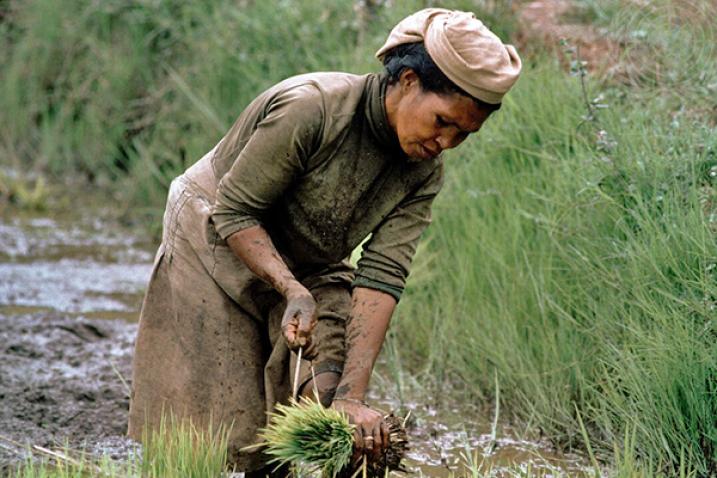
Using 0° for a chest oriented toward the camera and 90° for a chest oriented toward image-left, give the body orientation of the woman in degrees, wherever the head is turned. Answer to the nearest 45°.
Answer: approximately 315°

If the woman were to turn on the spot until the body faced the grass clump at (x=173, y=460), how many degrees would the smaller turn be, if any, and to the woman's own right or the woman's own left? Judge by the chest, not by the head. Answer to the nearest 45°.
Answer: approximately 90° to the woman's own right

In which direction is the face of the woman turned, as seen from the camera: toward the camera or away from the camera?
toward the camera
